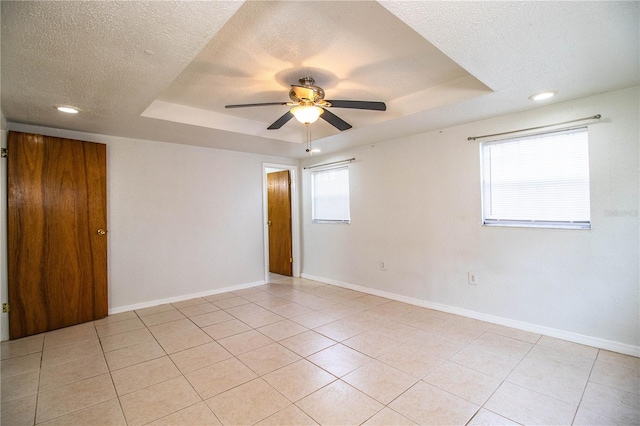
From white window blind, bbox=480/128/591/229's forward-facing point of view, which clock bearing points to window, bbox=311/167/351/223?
The window is roughly at 2 o'clock from the white window blind.

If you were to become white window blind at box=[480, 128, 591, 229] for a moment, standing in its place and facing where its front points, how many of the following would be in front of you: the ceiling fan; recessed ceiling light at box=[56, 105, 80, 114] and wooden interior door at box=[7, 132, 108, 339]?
3

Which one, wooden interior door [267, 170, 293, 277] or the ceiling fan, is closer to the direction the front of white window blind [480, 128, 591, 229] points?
the ceiling fan

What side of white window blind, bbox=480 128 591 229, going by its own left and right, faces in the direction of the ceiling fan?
front

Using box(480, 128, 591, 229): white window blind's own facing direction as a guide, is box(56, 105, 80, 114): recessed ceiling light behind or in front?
in front

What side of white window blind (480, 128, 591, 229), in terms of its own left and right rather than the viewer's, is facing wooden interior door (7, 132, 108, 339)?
front

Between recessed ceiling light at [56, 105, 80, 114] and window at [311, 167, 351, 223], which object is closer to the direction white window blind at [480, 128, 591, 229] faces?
the recessed ceiling light

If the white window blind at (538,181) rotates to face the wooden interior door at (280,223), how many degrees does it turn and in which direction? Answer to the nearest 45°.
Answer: approximately 45° to its right
